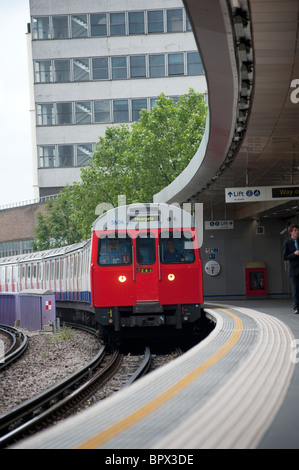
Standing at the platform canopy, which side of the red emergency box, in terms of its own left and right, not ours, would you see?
front

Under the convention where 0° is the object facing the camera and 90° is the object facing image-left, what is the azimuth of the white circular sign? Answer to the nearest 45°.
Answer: approximately 0°

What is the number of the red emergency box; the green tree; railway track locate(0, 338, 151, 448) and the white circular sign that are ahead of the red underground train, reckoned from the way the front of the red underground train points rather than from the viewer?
1

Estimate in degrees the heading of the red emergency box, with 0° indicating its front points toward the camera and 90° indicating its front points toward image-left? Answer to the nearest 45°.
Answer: approximately 0°

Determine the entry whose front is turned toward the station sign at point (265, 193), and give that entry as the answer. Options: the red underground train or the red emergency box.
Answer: the red emergency box

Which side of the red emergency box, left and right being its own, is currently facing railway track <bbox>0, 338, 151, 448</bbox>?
front

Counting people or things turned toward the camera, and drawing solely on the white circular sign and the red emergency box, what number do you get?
2

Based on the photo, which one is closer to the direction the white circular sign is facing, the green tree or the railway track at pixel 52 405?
the railway track

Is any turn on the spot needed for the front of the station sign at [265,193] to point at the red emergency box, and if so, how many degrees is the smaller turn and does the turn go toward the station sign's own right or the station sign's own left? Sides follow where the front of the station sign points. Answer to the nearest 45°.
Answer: approximately 180°

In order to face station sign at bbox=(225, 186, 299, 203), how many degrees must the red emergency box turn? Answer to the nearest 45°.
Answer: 0° — it already faces it
